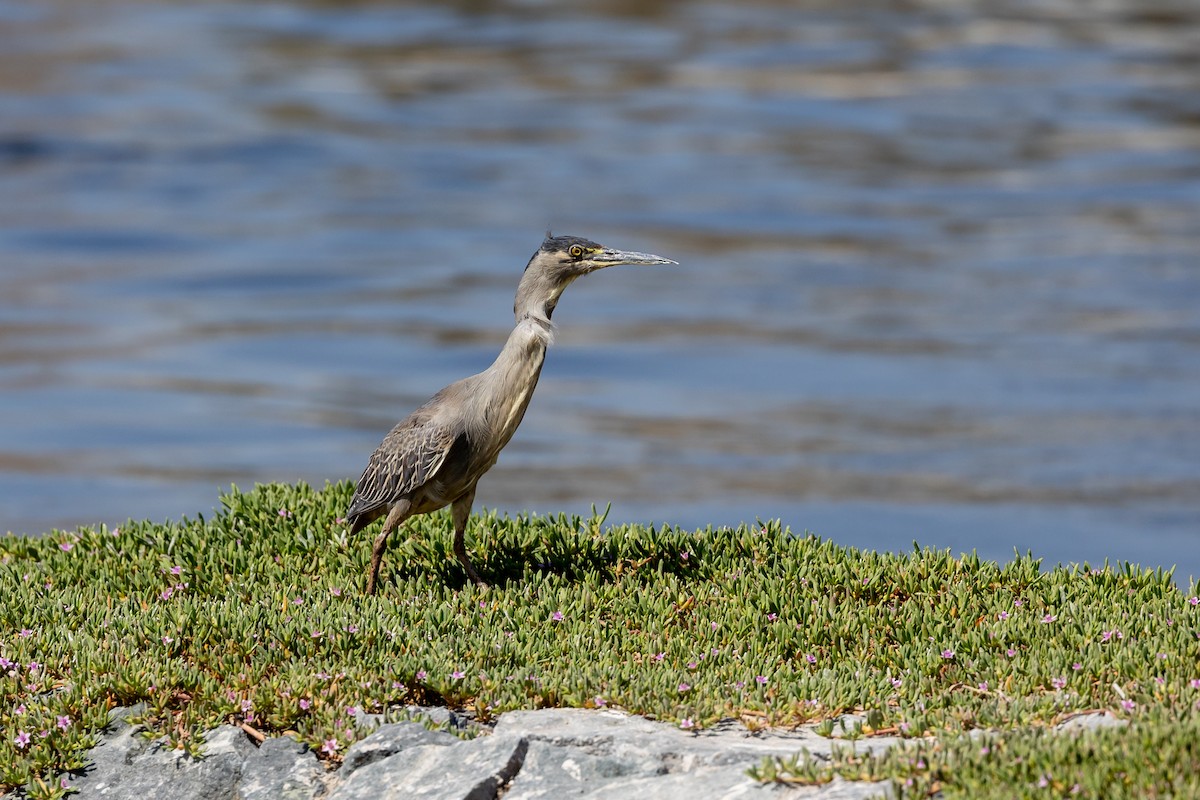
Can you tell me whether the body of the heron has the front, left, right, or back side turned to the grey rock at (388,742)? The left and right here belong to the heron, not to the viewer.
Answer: right

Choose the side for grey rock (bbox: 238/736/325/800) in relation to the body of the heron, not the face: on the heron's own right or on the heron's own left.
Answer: on the heron's own right

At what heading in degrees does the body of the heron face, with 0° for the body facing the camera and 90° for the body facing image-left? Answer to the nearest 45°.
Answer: approximately 270°

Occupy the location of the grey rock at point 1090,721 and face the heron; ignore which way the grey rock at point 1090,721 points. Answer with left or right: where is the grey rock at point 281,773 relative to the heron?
left

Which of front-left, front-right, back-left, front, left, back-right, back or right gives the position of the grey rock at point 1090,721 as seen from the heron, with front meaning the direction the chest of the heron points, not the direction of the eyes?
front-right

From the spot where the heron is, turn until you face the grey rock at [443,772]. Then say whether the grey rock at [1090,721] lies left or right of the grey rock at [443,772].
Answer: left

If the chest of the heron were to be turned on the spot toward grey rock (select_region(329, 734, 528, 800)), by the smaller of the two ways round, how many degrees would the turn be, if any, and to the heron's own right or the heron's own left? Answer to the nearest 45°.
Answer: approximately 90° to the heron's own right

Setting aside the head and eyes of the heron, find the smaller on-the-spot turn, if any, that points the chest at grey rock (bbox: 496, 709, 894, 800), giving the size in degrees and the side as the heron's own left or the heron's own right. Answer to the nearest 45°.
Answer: approximately 90° to the heron's own right
